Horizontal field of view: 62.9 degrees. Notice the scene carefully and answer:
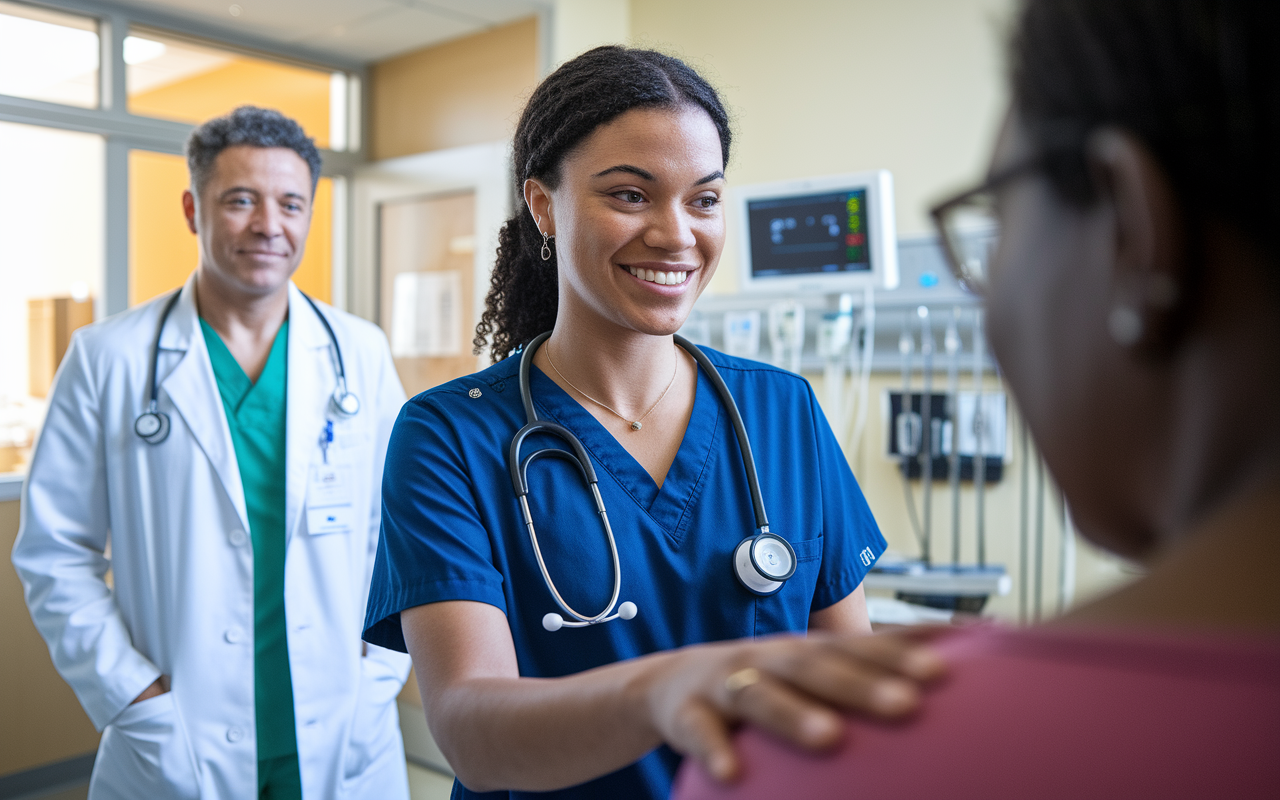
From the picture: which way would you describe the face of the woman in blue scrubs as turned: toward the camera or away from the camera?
toward the camera

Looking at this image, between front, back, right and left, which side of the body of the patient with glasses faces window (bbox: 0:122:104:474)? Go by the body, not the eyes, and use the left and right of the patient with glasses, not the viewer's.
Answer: front

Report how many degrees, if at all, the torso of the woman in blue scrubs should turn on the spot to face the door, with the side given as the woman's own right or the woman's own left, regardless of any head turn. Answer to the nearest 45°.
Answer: approximately 135° to the woman's own left

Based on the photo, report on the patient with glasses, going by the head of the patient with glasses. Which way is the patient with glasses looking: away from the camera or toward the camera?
away from the camera

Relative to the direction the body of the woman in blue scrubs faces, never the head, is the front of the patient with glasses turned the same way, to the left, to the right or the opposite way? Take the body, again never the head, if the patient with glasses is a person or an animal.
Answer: the opposite way

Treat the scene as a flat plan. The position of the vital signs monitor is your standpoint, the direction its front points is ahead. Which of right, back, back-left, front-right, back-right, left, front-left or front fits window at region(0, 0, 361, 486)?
front-right

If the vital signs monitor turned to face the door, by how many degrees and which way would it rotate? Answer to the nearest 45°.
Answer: approximately 90° to its right

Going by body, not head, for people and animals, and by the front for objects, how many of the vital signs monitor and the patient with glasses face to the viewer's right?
0

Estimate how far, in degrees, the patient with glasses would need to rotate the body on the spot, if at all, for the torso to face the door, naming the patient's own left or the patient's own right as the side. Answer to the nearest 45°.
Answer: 0° — they already face it

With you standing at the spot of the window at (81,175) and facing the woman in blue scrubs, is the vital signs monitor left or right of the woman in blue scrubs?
left

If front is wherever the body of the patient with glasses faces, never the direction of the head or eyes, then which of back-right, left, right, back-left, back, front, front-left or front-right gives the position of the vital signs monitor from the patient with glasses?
front-right

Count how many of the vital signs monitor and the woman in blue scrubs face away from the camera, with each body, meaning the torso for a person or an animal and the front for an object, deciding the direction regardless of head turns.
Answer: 0

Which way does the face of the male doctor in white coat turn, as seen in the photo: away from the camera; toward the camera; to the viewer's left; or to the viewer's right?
toward the camera

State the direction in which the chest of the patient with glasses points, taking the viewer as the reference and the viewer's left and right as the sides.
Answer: facing away from the viewer and to the left of the viewer

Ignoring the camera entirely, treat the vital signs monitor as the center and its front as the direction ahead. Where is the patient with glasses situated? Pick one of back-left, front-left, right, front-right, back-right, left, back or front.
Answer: front-left

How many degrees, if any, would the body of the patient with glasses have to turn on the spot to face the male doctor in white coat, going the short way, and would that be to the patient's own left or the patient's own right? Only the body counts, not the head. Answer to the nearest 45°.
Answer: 0° — they already face them

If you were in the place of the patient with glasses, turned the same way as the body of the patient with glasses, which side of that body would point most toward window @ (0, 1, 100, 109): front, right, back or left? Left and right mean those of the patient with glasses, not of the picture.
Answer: front
